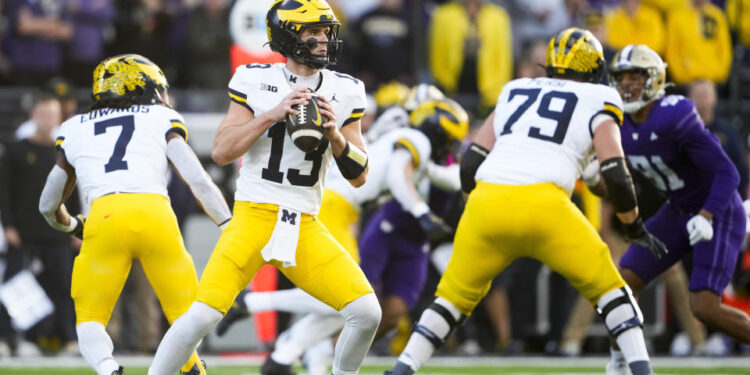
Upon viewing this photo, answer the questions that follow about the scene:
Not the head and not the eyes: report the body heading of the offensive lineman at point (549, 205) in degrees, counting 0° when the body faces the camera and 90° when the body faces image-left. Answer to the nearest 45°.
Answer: approximately 180°

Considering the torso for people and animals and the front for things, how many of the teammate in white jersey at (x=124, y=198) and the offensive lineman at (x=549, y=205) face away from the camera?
2

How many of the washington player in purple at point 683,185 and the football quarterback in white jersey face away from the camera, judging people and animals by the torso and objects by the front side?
0

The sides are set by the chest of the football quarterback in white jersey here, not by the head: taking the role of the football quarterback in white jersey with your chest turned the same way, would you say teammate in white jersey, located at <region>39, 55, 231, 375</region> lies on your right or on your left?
on your right

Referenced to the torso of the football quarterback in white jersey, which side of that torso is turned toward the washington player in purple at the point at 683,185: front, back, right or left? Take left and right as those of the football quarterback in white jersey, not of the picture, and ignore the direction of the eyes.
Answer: left

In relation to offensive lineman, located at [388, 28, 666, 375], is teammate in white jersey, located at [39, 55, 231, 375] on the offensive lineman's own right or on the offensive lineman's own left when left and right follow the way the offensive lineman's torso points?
on the offensive lineman's own left

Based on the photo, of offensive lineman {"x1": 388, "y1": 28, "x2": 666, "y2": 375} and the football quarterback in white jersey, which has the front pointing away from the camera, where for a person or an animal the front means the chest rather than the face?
the offensive lineman

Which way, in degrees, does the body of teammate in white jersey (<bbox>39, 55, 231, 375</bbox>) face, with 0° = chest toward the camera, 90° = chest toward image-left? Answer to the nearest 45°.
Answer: approximately 180°

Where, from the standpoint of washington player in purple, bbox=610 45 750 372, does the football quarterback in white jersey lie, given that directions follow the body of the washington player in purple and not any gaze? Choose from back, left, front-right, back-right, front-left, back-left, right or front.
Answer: front

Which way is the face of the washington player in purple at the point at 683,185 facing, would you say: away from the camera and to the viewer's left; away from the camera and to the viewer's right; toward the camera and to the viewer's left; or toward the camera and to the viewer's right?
toward the camera and to the viewer's left
